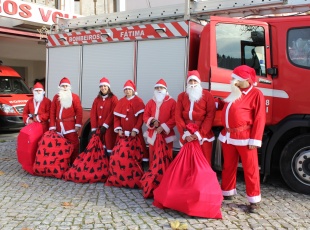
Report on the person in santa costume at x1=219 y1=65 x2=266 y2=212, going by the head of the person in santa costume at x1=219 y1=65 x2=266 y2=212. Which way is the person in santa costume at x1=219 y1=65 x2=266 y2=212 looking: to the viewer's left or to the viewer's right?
to the viewer's left

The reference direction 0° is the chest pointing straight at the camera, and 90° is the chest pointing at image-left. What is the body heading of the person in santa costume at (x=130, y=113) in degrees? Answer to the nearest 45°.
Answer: approximately 0°

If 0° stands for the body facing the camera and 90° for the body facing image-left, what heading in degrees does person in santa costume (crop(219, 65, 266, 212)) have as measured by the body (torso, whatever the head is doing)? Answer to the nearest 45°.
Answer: approximately 45°

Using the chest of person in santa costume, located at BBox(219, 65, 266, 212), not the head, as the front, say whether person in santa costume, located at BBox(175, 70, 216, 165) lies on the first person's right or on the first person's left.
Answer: on the first person's right

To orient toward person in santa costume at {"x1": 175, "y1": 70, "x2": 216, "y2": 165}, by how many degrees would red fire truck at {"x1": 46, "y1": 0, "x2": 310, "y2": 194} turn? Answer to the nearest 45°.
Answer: approximately 90° to its right

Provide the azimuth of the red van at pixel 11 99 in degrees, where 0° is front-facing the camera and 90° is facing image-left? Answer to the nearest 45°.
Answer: approximately 315°

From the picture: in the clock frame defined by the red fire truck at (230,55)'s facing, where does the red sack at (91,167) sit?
The red sack is roughly at 5 o'clock from the red fire truck.

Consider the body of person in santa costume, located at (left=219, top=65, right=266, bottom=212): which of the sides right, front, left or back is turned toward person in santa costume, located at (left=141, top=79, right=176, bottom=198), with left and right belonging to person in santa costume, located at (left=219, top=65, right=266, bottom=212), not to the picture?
right
